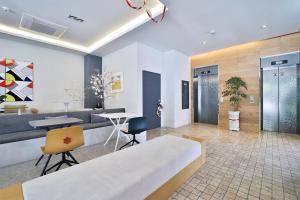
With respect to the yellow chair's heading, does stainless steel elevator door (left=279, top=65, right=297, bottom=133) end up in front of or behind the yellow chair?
behind

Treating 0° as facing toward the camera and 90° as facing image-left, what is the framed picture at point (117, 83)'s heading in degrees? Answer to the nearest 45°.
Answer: approximately 45°

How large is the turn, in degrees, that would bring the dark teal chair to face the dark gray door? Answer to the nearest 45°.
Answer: approximately 45° to its right

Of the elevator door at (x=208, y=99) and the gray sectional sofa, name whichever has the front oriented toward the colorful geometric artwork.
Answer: the elevator door

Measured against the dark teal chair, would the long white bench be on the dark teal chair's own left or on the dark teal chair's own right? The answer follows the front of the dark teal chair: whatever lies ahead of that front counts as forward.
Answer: on the dark teal chair's own left

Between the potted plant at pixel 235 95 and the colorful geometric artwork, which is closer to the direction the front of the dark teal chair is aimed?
the colorful geometric artwork

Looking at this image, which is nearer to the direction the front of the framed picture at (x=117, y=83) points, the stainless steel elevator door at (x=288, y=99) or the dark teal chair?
the dark teal chair

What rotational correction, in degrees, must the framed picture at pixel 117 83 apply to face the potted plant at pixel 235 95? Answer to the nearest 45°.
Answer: approximately 135° to its left

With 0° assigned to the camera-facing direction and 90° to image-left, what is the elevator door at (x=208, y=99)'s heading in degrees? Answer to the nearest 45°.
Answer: approximately 45°

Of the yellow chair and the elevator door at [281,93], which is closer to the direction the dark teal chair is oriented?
the yellow chair

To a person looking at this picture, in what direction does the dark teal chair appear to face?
facing away from the viewer and to the left of the viewer

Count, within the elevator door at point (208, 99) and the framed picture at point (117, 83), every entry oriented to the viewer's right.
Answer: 0
